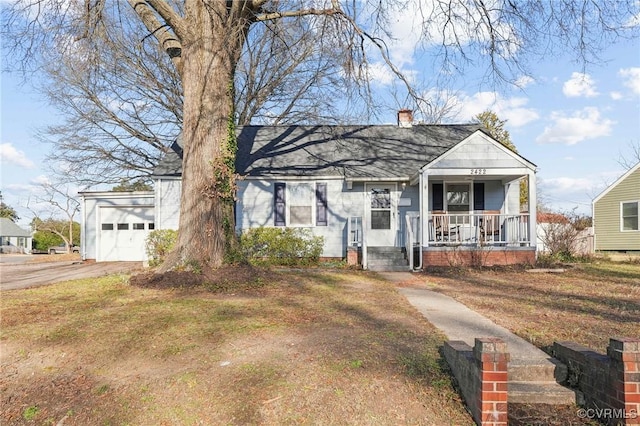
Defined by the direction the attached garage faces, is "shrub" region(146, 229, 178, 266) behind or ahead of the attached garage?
ahead

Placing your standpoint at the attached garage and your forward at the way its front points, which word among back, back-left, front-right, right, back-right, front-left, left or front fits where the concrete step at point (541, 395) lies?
front

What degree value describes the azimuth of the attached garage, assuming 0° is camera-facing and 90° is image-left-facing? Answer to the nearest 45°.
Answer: approximately 0°

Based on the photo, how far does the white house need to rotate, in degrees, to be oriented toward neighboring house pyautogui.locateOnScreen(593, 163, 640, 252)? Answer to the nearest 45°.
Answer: approximately 135° to its left

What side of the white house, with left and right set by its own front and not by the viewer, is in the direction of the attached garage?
right

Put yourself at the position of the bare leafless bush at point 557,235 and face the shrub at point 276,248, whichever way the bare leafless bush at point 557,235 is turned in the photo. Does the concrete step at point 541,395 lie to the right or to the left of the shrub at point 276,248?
left

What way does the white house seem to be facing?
toward the camera

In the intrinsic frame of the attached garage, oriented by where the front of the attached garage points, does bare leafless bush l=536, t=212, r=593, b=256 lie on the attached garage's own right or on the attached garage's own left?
on the attached garage's own left

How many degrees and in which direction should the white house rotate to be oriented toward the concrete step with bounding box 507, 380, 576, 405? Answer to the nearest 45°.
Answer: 0° — it already faces it

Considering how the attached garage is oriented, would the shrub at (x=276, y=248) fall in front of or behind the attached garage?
in front

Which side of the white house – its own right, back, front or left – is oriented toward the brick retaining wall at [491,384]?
front

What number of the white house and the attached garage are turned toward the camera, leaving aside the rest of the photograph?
2
